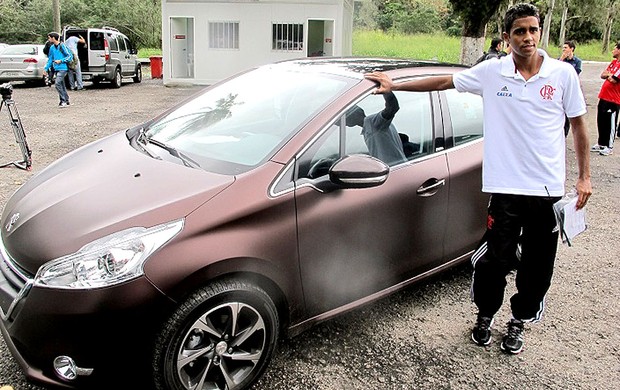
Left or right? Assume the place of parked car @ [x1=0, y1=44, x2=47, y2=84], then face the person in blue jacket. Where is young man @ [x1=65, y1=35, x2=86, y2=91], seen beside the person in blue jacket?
left

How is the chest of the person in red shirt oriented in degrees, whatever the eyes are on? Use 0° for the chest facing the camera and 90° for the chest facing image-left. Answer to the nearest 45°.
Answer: approximately 45°

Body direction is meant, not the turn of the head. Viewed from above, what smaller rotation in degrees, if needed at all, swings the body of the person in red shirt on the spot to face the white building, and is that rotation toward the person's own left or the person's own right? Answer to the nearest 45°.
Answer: approximately 90° to the person's own right

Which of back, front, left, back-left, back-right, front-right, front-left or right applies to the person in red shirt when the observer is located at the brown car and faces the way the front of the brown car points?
back

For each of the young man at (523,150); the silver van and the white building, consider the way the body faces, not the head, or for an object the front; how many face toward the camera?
2

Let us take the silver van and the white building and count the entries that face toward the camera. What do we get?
1

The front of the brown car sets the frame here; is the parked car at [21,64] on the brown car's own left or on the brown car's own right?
on the brown car's own right

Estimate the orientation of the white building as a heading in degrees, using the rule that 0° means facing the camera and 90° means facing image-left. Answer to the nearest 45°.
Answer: approximately 0°

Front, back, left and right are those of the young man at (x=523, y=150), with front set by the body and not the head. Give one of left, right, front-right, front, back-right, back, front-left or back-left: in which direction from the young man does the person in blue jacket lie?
back-right

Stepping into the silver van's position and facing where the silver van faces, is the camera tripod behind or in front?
behind

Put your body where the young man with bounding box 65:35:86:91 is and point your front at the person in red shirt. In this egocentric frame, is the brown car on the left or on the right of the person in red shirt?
right
